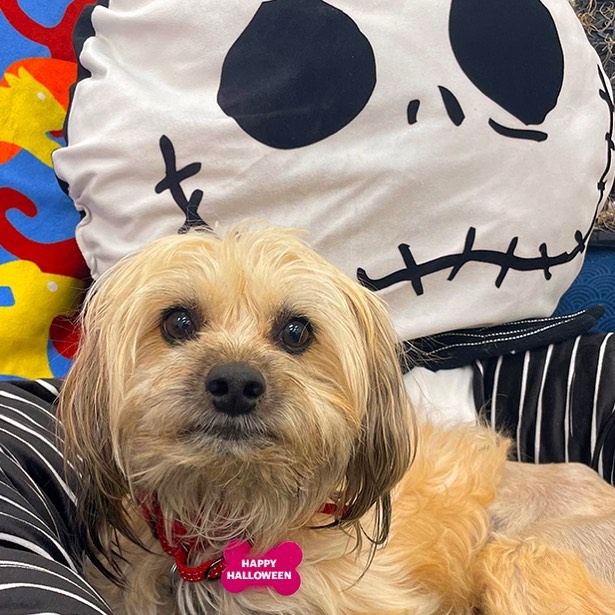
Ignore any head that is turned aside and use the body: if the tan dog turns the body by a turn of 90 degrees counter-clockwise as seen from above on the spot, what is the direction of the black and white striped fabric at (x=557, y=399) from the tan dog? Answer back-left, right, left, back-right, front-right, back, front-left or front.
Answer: left

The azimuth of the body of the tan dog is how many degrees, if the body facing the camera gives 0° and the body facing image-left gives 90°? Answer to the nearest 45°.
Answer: approximately 45°

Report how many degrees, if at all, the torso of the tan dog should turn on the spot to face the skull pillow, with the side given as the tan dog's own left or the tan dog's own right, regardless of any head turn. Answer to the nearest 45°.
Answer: approximately 135° to the tan dog's own right
